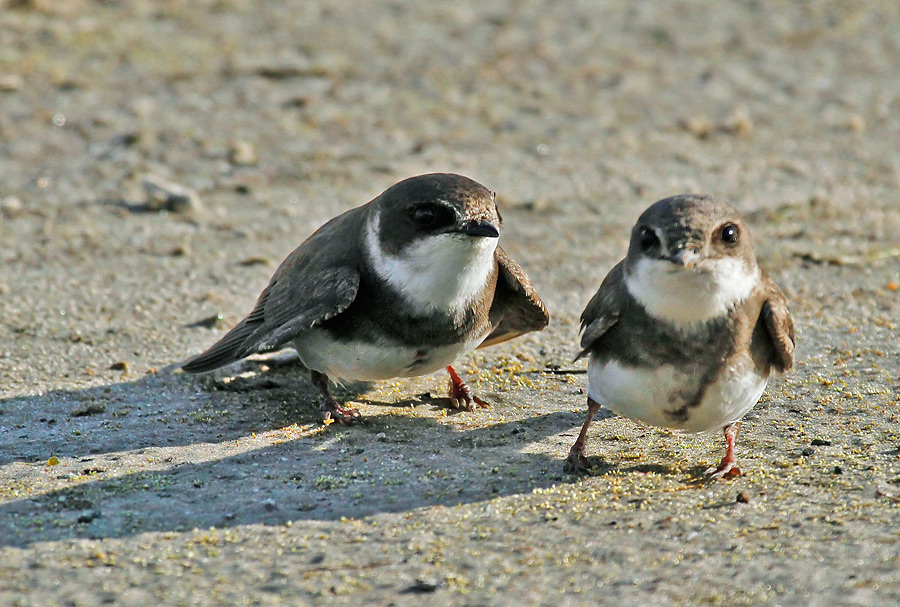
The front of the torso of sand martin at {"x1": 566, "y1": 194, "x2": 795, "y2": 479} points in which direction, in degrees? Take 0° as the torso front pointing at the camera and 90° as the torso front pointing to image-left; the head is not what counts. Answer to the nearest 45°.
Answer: approximately 0°

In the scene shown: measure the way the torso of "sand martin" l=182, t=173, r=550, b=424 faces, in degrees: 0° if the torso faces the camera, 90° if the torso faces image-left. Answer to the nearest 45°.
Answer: approximately 315°

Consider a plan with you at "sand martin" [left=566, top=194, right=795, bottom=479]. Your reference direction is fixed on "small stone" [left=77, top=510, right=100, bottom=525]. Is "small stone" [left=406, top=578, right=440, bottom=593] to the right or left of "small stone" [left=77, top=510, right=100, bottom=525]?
left

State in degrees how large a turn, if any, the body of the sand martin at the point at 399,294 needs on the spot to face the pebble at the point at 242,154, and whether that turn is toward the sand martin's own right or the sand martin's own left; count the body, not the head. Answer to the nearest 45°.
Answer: approximately 135° to the sand martin's own left

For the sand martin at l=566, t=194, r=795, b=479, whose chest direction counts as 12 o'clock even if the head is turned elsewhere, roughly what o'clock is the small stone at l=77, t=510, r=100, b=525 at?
The small stone is roughly at 2 o'clock from the sand martin.

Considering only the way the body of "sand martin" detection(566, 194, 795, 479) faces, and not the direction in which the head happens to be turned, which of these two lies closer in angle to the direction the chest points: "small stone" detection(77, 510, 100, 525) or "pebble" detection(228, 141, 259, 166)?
the small stone
